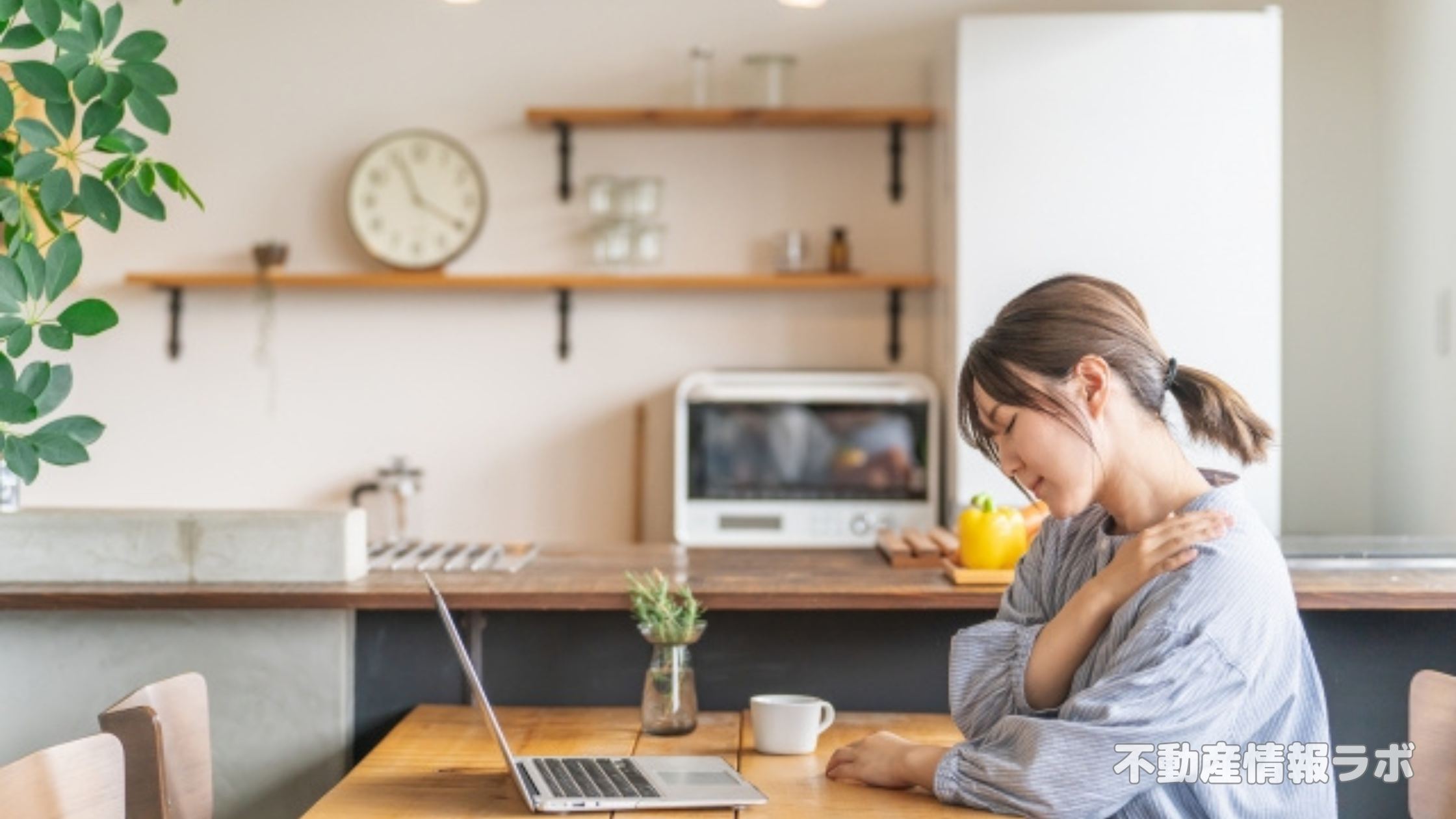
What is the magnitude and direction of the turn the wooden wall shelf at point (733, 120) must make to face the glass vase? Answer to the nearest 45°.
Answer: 0° — it already faces it

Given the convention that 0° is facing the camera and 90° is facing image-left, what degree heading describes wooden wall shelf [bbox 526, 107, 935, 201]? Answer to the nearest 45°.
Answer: approximately 0°

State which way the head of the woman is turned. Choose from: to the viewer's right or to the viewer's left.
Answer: to the viewer's left

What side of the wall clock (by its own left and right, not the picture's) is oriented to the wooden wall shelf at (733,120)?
left

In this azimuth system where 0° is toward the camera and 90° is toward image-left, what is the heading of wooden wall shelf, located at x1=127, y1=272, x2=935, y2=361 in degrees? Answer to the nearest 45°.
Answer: approximately 0°

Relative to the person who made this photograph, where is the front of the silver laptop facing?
facing to the right of the viewer
